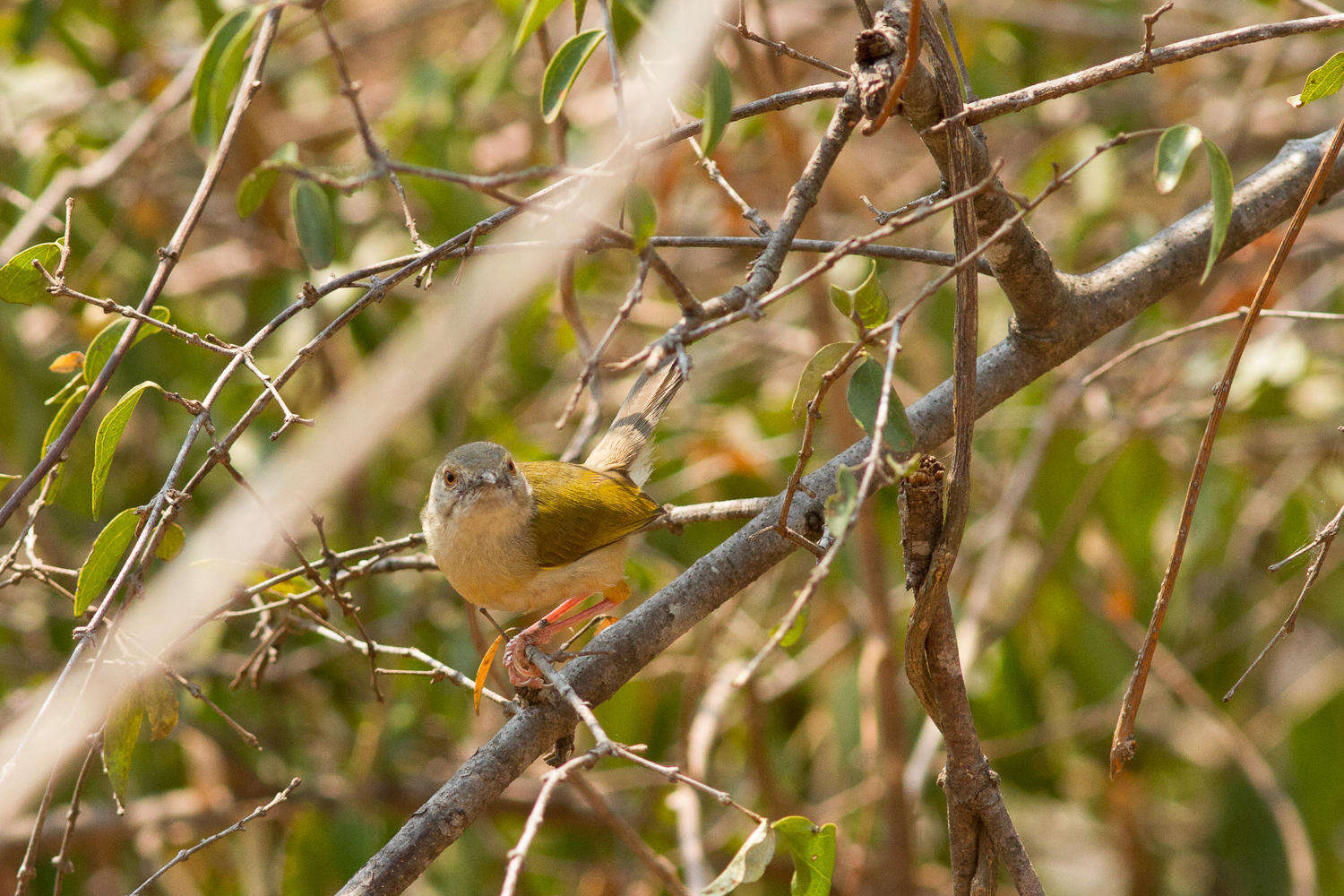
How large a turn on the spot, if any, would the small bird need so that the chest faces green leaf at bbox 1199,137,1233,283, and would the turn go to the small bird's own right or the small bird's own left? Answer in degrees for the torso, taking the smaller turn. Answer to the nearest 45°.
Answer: approximately 90° to the small bird's own left

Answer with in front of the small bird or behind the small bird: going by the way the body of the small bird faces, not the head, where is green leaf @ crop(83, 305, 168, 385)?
in front

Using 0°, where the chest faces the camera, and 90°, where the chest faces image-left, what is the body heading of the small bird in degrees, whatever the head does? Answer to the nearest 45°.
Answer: approximately 45°

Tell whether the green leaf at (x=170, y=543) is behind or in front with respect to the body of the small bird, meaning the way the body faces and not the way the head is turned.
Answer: in front

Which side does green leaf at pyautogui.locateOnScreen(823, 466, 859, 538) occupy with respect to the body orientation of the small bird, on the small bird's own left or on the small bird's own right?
on the small bird's own left

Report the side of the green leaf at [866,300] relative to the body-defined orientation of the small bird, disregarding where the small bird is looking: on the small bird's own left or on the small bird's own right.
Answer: on the small bird's own left

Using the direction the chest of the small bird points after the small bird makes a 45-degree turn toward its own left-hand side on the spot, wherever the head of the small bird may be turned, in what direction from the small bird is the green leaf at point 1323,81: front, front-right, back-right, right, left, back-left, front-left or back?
front-left
